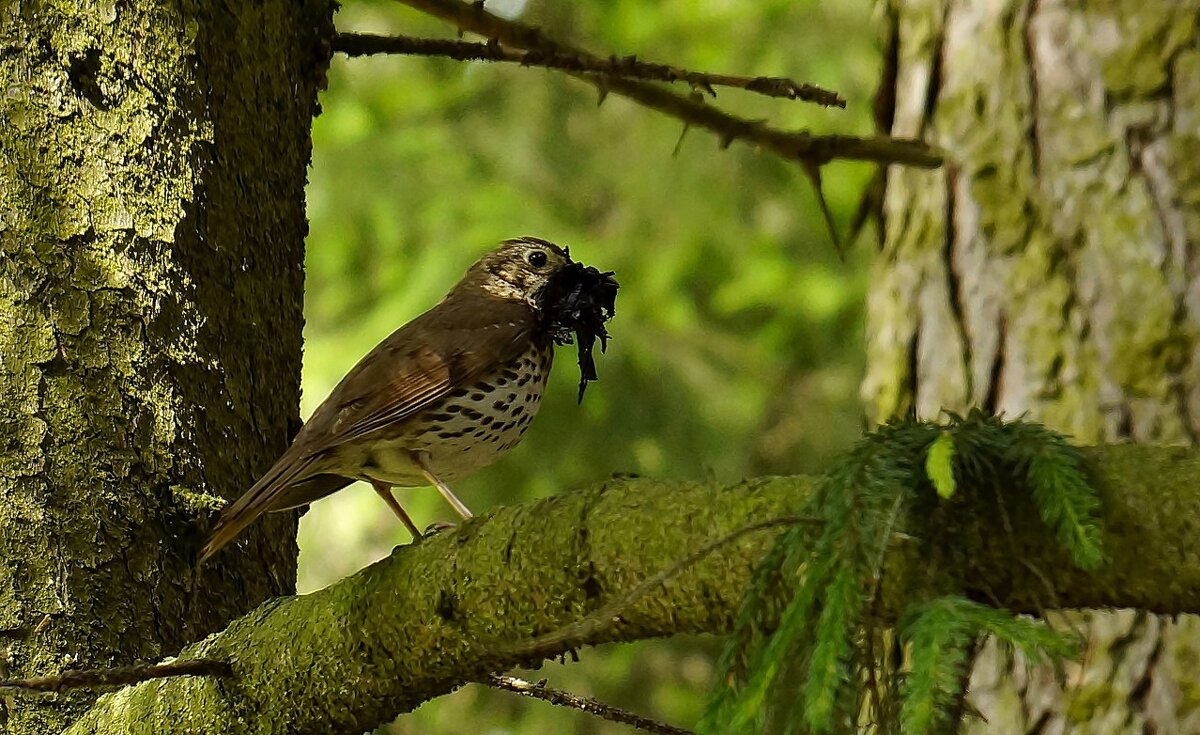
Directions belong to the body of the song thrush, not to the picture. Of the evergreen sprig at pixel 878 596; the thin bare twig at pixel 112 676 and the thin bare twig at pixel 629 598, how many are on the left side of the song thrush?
0

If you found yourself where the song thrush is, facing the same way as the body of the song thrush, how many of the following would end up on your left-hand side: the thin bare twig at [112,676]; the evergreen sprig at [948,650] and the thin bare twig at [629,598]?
0

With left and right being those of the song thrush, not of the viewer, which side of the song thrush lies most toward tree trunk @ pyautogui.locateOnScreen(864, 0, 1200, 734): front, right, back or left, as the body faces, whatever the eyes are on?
front

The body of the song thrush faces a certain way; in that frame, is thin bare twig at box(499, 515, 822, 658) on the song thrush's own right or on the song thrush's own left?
on the song thrush's own right

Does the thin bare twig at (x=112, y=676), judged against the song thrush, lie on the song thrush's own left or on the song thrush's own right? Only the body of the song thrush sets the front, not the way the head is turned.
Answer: on the song thrush's own right

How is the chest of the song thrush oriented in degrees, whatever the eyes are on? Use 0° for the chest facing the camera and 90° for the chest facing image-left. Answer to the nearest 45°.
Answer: approximately 270°
